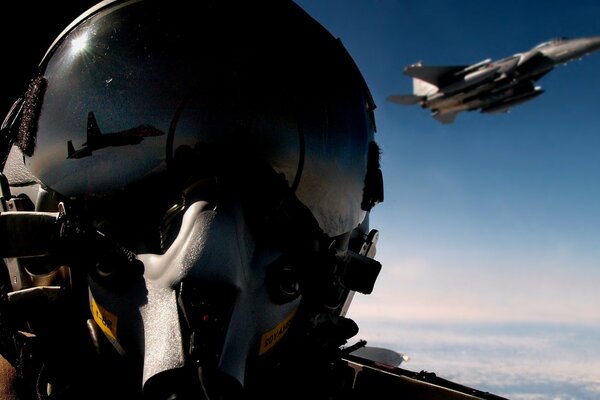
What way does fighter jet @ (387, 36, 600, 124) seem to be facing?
to the viewer's right

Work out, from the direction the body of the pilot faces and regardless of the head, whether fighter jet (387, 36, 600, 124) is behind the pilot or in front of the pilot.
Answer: behind

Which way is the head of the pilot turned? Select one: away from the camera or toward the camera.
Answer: toward the camera

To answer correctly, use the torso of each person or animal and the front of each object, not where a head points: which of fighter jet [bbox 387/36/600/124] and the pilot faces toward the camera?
the pilot

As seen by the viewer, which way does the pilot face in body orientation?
toward the camera

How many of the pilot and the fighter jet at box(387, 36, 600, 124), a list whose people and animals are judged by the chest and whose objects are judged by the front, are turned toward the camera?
1

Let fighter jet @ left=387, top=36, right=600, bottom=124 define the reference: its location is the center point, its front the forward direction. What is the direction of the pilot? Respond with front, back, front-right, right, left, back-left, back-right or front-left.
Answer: right
